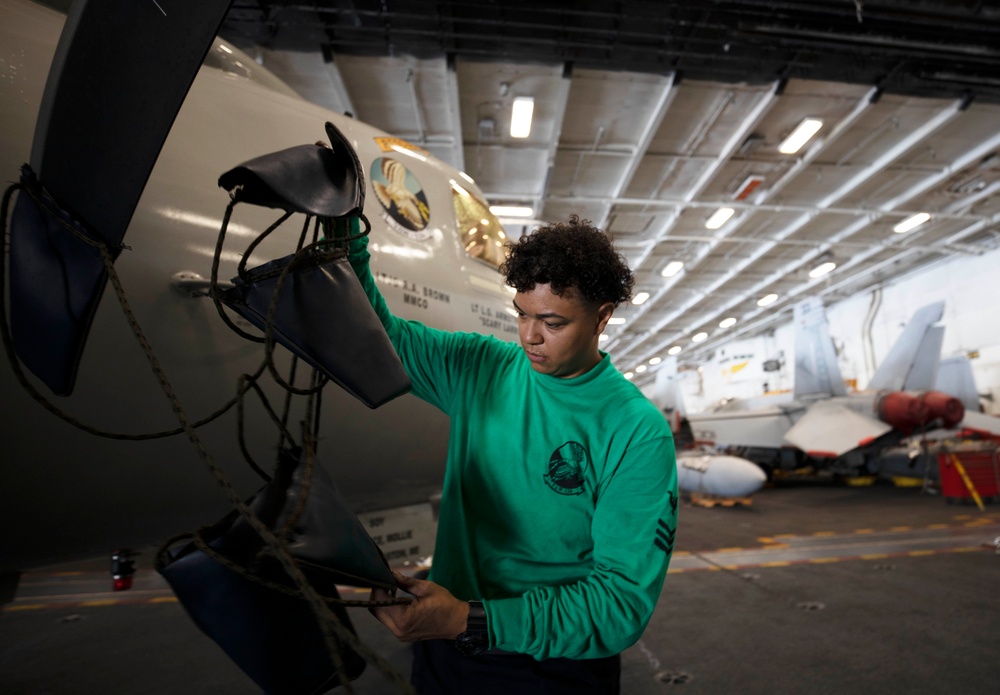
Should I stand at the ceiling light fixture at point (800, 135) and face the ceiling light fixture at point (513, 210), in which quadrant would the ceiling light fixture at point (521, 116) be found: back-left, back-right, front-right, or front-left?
front-left

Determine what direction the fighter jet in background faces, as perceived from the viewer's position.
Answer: facing away from the viewer and to the left of the viewer

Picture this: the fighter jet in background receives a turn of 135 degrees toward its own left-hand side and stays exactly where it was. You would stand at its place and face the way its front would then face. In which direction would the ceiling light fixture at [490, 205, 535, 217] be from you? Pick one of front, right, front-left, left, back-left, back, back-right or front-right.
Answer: front-right

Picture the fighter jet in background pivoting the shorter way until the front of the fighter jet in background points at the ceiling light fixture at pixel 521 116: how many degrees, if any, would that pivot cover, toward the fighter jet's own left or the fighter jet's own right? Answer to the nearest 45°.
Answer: approximately 90° to the fighter jet's own left
